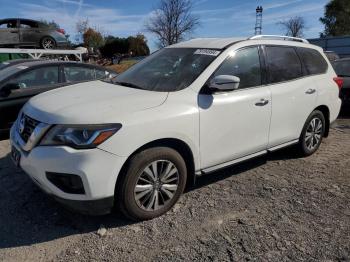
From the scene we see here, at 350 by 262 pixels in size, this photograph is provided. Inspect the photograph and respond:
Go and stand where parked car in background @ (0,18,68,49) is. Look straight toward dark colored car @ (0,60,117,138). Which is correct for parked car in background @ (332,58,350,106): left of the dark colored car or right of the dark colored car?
left

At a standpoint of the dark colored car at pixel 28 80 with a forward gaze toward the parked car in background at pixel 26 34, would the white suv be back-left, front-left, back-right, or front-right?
back-right

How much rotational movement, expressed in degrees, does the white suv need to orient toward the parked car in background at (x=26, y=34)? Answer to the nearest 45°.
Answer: approximately 90° to its right

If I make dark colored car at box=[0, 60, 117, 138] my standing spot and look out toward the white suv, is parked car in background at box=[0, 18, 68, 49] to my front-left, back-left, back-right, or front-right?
back-left

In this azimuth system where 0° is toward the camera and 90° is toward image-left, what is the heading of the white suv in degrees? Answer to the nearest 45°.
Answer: approximately 45°

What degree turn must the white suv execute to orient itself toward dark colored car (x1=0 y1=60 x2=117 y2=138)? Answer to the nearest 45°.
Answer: approximately 90° to its right

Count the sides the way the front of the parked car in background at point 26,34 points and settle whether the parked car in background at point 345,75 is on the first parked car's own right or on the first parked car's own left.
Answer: on the first parked car's own left

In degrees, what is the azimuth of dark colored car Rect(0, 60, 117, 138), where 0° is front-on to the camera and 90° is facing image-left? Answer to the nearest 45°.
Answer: approximately 45°

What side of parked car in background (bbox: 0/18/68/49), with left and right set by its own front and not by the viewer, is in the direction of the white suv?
left

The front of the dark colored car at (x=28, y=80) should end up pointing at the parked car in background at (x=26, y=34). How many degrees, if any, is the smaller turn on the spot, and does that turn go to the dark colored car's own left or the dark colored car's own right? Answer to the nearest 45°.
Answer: approximately 135° to the dark colored car's own right

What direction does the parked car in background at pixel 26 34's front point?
to the viewer's left
